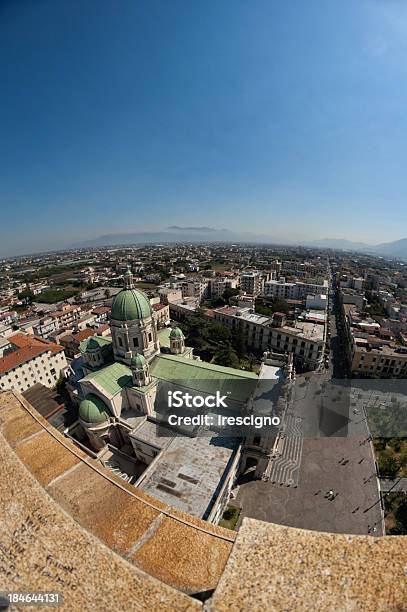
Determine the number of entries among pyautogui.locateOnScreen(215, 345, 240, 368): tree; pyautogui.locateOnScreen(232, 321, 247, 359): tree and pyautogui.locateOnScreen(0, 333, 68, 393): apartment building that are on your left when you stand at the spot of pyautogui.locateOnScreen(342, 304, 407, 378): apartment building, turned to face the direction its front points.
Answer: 0

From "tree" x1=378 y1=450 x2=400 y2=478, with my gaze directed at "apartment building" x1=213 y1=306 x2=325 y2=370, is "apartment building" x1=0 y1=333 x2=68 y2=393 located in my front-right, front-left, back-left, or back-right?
front-left

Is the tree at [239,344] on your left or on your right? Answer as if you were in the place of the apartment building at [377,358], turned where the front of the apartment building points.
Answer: on your right

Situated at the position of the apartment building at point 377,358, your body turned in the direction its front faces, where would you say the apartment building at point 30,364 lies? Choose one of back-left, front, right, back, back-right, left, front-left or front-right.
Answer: front-right
